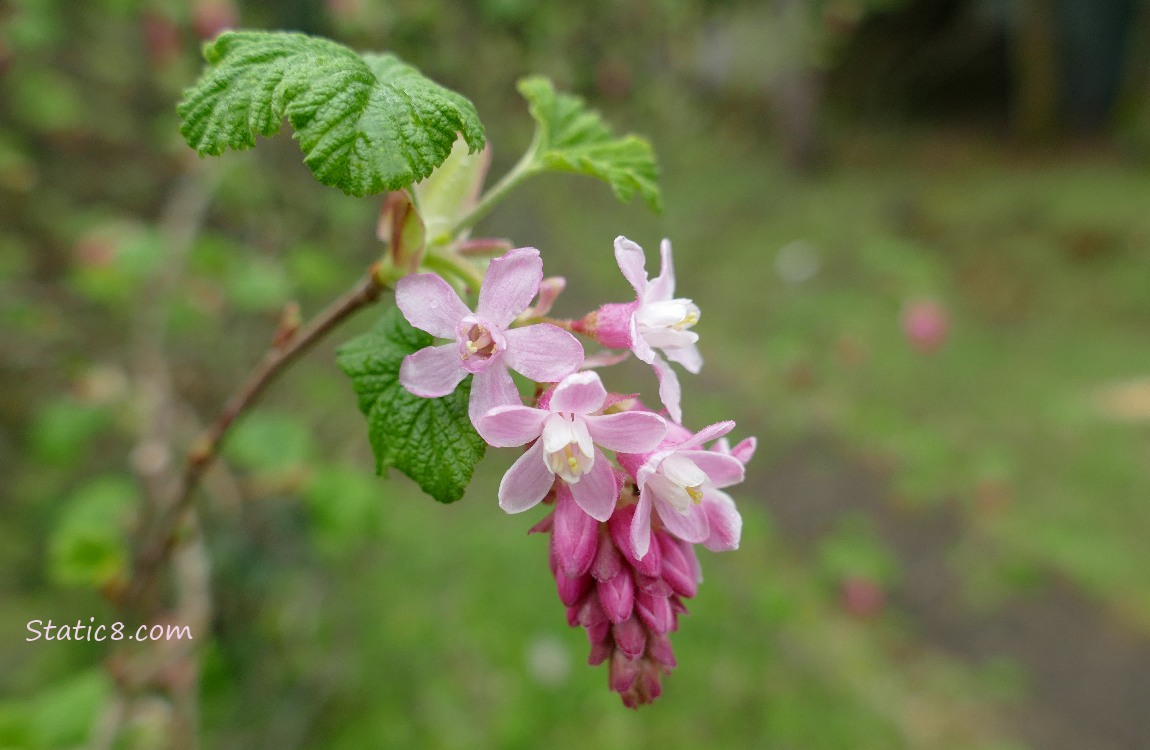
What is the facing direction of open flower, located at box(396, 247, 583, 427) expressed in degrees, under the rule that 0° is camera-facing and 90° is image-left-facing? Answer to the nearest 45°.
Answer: approximately 0°

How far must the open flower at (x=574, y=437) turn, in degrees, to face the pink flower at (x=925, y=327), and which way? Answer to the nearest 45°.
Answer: approximately 135° to its left

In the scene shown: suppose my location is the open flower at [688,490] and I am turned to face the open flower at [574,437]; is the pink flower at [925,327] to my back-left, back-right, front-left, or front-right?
back-right

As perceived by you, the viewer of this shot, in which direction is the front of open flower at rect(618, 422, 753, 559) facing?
facing the viewer and to the right of the viewer

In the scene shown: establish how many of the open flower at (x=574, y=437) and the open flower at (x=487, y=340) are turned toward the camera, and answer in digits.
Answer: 2

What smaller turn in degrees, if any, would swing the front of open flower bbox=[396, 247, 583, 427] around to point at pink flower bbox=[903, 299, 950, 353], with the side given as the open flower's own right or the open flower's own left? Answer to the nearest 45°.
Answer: approximately 135° to the open flower's own left
